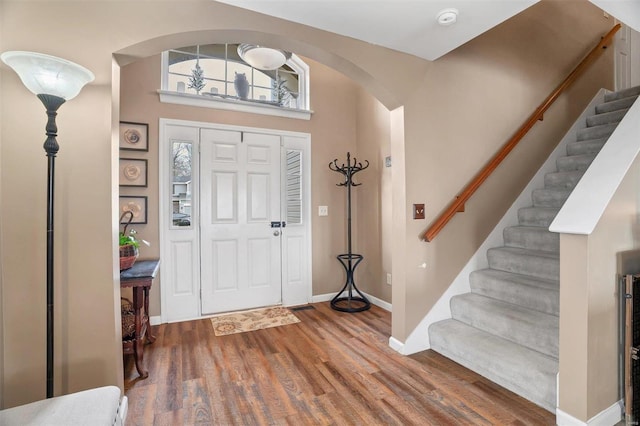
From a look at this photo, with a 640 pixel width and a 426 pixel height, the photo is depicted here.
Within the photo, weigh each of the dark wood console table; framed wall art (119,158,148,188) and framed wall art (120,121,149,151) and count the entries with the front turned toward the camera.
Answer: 3

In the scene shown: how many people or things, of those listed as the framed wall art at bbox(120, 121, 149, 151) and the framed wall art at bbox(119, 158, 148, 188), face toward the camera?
2

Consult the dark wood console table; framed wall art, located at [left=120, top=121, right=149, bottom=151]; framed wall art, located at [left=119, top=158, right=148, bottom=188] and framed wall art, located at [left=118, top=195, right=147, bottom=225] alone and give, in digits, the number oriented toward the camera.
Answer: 4

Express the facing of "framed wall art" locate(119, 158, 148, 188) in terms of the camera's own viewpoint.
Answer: facing the viewer

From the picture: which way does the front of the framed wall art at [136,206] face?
toward the camera

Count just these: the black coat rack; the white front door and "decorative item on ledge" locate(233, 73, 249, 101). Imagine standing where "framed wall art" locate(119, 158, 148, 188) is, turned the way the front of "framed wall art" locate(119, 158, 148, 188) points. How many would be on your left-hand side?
3

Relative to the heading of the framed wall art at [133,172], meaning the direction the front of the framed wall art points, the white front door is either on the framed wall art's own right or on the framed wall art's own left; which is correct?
on the framed wall art's own left

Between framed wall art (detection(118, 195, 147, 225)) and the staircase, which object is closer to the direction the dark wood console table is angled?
the staircase

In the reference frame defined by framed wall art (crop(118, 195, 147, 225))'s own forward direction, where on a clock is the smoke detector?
The smoke detector is roughly at 11 o'clock from the framed wall art.

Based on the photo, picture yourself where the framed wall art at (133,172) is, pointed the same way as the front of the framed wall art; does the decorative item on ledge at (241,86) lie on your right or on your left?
on your left

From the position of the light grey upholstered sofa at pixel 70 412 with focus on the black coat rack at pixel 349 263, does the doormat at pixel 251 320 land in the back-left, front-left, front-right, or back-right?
front-left

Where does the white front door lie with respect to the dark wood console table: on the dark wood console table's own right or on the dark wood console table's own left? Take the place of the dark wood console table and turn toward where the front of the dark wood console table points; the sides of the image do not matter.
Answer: on the dark wood console table's own left

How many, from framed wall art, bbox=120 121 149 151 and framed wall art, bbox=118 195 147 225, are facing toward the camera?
2
